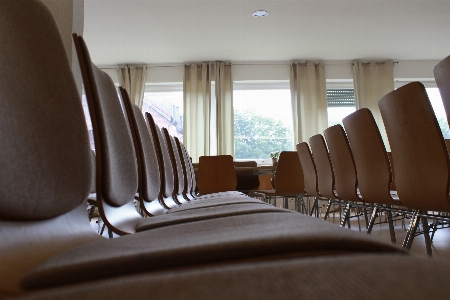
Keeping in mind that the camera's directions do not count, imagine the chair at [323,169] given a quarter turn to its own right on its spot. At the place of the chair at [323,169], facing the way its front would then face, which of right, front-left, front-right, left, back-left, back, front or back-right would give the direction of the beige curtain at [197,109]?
back

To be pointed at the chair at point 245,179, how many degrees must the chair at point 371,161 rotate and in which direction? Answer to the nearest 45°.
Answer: approximately 90° to its left

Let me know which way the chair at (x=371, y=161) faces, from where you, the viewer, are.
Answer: facing away from the viewer and to the right of the viewer

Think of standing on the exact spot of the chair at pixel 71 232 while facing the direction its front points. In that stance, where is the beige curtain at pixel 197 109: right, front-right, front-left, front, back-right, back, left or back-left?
back-left

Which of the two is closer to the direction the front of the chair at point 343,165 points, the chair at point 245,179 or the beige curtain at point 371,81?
the beige curtain

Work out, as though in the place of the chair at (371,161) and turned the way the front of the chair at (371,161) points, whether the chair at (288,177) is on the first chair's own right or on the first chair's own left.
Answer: on the first chair's own left

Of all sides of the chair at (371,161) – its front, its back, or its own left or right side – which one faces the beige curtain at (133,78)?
left

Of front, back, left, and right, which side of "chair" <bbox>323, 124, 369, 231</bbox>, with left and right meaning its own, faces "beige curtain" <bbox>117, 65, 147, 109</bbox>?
left

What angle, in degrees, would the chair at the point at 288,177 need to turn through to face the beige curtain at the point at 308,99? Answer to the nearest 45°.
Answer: approximately 45° to its right

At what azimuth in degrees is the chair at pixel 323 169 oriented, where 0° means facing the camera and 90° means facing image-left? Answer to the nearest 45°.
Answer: approximately 225°
